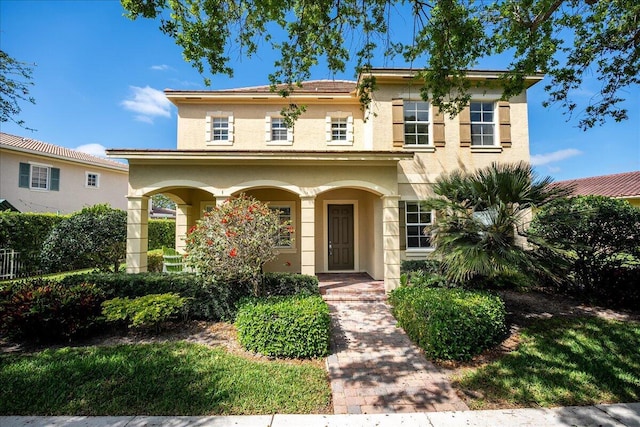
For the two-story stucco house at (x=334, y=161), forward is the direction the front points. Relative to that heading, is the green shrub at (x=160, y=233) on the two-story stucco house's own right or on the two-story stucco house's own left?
on the two-story stucco house's own right

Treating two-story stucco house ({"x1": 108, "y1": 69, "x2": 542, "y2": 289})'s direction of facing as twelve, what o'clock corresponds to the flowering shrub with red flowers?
The flowering shrub with red flowers is roughly at 1 o'clock from the two-story stucco house.

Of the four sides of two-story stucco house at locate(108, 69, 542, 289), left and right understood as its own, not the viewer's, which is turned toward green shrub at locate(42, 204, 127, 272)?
right

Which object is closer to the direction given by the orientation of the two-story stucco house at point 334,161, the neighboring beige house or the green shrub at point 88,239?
the green shrub

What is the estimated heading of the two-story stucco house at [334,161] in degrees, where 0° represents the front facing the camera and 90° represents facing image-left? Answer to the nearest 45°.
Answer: approximately 0°

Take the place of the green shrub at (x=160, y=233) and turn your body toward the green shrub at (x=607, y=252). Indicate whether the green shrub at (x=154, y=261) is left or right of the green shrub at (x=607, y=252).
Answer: right

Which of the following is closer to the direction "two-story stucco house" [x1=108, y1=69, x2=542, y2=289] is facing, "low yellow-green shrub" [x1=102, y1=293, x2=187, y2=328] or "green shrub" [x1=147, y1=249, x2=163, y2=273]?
the low yellow-green shrub
